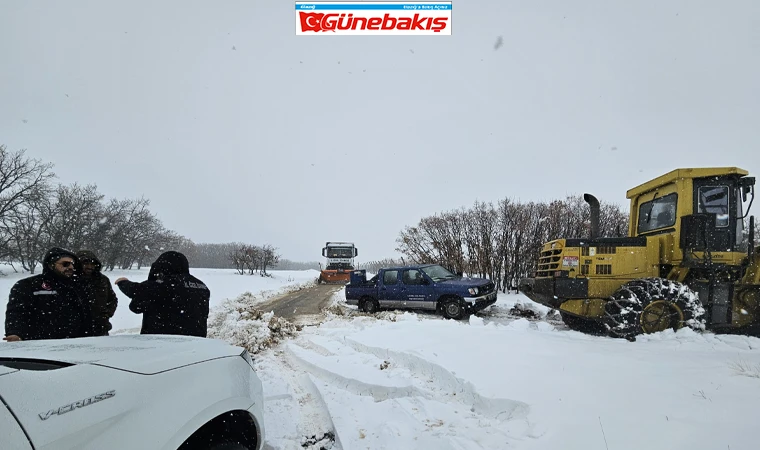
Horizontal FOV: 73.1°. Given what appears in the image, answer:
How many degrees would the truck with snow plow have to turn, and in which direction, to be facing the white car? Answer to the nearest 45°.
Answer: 0° — it already faces it

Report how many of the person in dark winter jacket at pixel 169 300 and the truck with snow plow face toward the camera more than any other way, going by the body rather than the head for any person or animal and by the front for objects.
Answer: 1

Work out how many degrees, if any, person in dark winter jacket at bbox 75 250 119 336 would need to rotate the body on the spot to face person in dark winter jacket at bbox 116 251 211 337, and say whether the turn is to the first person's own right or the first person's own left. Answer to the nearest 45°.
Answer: approximately 45° to the first person's own left

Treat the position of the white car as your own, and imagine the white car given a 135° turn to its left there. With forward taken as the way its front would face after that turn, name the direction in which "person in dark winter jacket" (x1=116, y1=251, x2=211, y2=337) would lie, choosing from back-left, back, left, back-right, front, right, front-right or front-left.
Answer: right

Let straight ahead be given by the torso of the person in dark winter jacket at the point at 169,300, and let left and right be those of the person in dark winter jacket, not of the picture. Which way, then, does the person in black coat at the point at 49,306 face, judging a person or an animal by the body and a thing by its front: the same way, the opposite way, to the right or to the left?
the opposite way

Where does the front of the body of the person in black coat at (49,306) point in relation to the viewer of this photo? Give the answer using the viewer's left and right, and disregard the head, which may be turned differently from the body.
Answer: facing the viewer and to the right of the viewer

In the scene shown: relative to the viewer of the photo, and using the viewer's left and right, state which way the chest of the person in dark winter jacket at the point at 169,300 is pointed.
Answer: facing away from the viewer and to the left of the viewer

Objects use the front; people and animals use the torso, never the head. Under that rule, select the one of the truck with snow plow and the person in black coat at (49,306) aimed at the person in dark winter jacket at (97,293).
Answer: the truck with snow plow

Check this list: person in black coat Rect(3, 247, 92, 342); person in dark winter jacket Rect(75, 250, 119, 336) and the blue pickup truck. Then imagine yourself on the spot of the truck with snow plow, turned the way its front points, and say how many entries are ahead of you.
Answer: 3

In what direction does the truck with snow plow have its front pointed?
toward the camera

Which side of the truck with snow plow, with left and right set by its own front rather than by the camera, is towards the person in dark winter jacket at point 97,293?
front

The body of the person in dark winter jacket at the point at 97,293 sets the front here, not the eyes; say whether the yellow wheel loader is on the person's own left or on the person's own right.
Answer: on the person's own left
